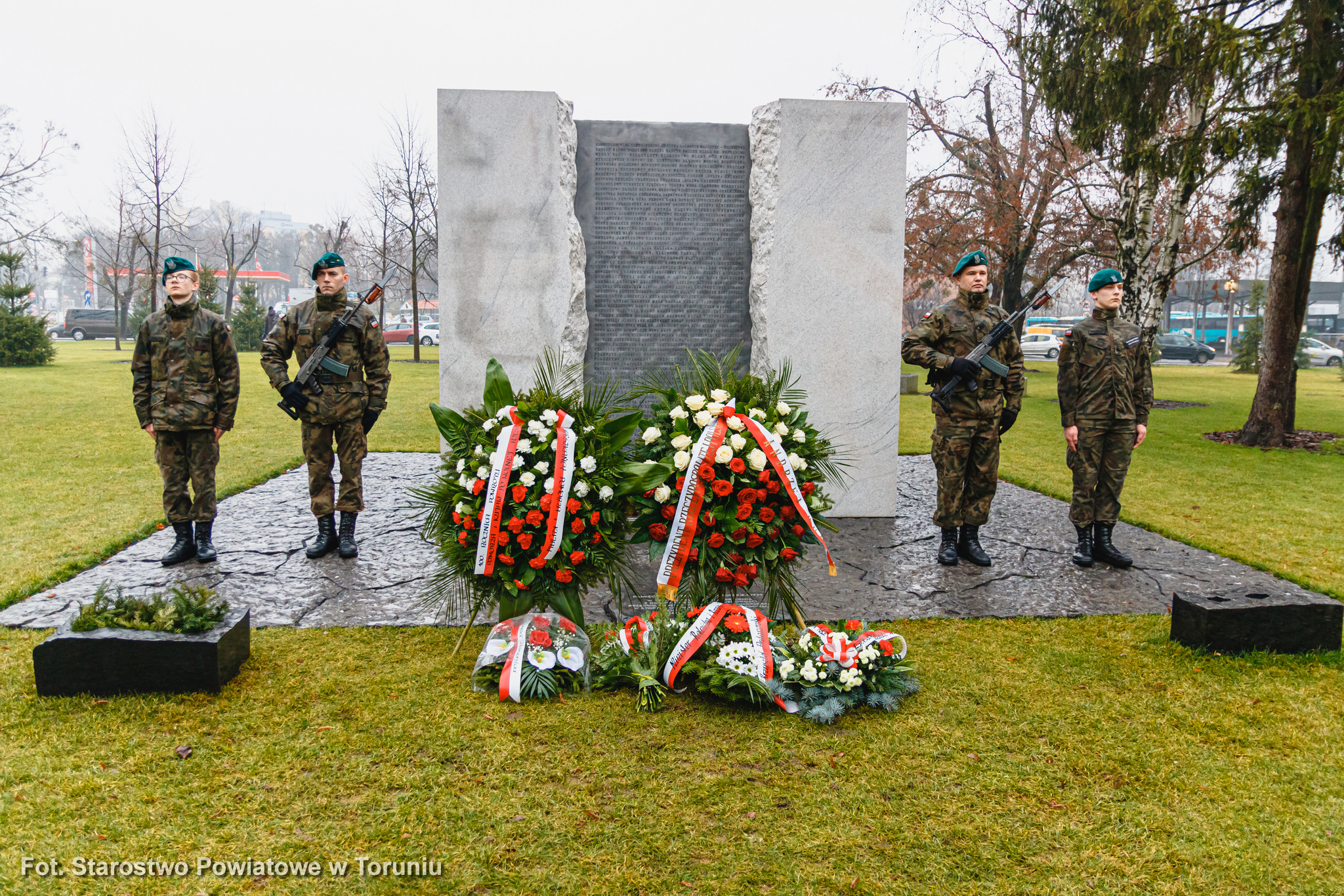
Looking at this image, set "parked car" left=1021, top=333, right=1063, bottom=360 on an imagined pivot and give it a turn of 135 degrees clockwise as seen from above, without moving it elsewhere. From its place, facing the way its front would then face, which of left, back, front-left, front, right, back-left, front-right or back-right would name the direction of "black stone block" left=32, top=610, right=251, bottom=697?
back-right

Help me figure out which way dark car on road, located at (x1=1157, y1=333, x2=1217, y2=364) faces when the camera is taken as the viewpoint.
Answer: facing to the right of the viewer

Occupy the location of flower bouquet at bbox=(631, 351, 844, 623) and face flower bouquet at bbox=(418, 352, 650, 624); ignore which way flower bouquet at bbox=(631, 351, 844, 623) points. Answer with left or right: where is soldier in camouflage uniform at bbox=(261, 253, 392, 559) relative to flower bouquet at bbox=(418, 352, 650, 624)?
right

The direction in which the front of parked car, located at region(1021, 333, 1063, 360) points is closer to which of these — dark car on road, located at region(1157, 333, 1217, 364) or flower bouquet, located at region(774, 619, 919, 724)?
the flower bouquet

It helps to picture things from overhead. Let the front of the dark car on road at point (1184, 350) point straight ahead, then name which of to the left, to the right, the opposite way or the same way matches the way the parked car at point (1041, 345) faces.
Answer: the opposite way

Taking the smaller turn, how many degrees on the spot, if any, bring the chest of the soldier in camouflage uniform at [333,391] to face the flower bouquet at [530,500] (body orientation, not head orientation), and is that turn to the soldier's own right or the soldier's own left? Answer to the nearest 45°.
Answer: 0° — they already face it

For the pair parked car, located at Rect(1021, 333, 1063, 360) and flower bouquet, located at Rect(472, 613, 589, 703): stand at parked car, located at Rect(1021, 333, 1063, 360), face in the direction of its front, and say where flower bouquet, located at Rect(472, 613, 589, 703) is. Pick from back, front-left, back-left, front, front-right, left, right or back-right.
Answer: left

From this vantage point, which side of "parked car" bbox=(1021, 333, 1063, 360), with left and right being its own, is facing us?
left

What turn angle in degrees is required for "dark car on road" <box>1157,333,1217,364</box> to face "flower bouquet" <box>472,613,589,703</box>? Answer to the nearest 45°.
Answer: approximately 90° to its right

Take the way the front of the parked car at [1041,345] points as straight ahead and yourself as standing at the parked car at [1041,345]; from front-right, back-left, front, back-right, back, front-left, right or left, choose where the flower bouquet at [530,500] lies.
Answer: left

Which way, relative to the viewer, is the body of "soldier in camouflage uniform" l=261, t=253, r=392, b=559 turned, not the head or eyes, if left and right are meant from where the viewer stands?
facing the viewer

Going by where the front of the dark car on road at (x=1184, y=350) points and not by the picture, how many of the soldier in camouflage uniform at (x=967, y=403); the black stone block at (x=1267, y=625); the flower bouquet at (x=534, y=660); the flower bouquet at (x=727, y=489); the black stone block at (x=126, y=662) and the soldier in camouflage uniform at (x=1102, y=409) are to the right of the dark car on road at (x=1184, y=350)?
6

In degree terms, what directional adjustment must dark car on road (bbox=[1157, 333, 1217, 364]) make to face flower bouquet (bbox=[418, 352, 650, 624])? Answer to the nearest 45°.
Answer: approximately 90° to its right

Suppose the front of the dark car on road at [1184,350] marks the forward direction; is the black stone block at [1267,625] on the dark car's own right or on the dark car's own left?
on the dark car's own right
